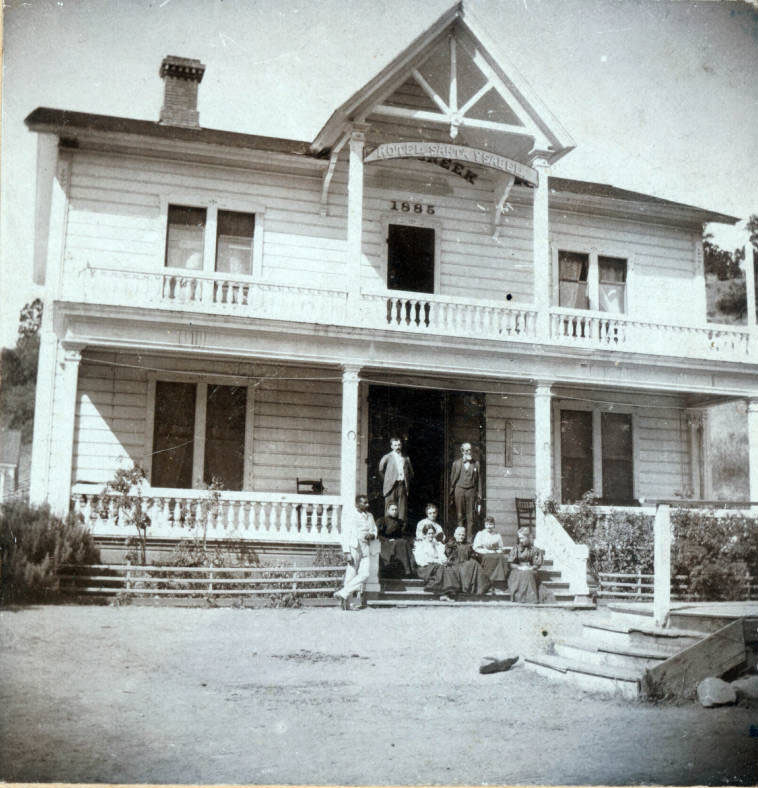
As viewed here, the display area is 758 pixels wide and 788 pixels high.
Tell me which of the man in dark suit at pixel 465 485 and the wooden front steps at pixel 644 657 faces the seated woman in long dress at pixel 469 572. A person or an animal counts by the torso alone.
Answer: the man in dark suit

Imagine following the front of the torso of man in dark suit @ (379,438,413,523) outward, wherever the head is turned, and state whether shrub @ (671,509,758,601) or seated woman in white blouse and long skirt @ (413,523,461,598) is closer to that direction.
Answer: the seated woman in white blouse and long skirt

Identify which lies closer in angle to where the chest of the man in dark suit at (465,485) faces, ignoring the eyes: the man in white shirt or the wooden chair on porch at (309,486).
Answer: the man in white shirt

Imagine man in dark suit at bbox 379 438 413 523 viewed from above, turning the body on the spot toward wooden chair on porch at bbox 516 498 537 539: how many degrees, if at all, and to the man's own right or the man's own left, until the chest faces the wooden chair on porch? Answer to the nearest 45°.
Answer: approximately 135° to the man's own left

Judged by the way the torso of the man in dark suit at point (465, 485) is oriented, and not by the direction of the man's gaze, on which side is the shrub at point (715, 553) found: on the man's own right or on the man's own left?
on the man's own left

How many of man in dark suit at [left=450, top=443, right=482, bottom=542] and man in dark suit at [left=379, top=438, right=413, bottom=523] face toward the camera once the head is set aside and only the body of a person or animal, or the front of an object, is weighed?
2

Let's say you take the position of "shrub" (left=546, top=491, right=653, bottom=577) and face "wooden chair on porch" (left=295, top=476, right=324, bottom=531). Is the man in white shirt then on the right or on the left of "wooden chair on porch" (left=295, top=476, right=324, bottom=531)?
left

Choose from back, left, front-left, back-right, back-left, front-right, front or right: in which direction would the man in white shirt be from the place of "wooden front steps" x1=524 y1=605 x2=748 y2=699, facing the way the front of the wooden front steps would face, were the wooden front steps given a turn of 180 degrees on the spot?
left

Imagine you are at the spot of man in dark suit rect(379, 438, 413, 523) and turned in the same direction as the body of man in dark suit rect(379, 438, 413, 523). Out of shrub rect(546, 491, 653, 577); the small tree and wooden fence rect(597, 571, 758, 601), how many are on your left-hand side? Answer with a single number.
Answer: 2

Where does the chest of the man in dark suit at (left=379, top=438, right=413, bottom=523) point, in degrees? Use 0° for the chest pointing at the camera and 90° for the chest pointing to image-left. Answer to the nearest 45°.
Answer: approximately 0°

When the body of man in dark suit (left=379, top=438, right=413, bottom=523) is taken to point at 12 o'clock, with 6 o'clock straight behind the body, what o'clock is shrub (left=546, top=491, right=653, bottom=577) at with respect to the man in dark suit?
The shrub is roughly at 9 o'clock from the man in dark suit.

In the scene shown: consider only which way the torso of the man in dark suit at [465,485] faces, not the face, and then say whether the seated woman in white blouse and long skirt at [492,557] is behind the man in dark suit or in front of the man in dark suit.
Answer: in front

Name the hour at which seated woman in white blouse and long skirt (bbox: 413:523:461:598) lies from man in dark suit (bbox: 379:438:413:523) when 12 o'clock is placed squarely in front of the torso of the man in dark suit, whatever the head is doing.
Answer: The seated woman in white blouse and long skirt is roughly at 11 o'clock from the man in dark suit.
